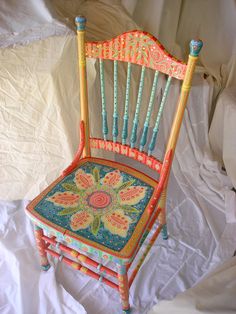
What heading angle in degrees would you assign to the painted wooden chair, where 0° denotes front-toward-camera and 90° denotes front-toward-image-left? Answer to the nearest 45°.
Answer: approximately 45°
